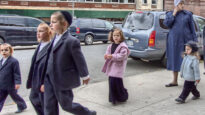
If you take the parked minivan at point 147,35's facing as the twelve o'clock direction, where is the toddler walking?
The toddler walking is roughly at 4 o'clock from the parked minivan.

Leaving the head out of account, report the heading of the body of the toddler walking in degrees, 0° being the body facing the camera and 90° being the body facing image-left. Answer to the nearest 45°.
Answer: approximately 45°

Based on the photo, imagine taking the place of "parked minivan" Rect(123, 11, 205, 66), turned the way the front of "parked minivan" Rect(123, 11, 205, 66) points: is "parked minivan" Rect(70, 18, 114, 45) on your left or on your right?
on your left

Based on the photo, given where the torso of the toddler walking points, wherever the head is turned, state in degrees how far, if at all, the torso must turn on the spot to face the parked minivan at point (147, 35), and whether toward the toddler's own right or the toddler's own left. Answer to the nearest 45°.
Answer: approximately 135° to the toddler's own right

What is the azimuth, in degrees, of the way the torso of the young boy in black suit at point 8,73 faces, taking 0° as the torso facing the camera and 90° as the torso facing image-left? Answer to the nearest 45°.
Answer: approximately 45°

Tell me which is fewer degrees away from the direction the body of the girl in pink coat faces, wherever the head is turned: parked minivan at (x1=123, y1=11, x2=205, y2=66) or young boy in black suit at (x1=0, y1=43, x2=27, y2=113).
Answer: the young boy in black suit

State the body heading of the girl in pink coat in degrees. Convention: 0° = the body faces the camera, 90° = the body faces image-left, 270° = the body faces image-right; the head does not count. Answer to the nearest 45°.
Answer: approximately 45°
